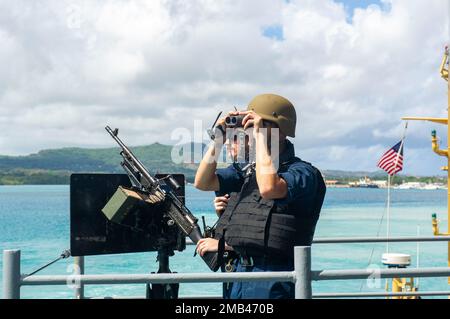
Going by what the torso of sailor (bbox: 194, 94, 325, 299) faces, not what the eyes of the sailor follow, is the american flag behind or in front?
behind

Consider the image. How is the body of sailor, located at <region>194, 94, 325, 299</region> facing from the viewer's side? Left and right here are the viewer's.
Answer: facing the viewer and to the left of the viewer
